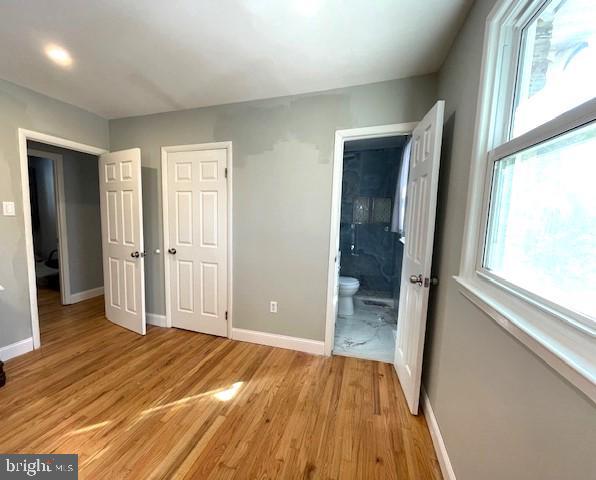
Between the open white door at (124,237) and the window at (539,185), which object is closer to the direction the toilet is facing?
the window

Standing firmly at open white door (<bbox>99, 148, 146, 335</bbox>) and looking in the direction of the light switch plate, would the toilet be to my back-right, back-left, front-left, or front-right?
back-left

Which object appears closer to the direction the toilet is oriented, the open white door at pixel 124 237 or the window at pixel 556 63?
the window

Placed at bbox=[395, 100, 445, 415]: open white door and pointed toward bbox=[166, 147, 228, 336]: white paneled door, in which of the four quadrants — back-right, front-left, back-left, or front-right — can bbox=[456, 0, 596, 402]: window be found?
back-left

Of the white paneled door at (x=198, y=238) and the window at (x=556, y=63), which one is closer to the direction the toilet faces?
the window
